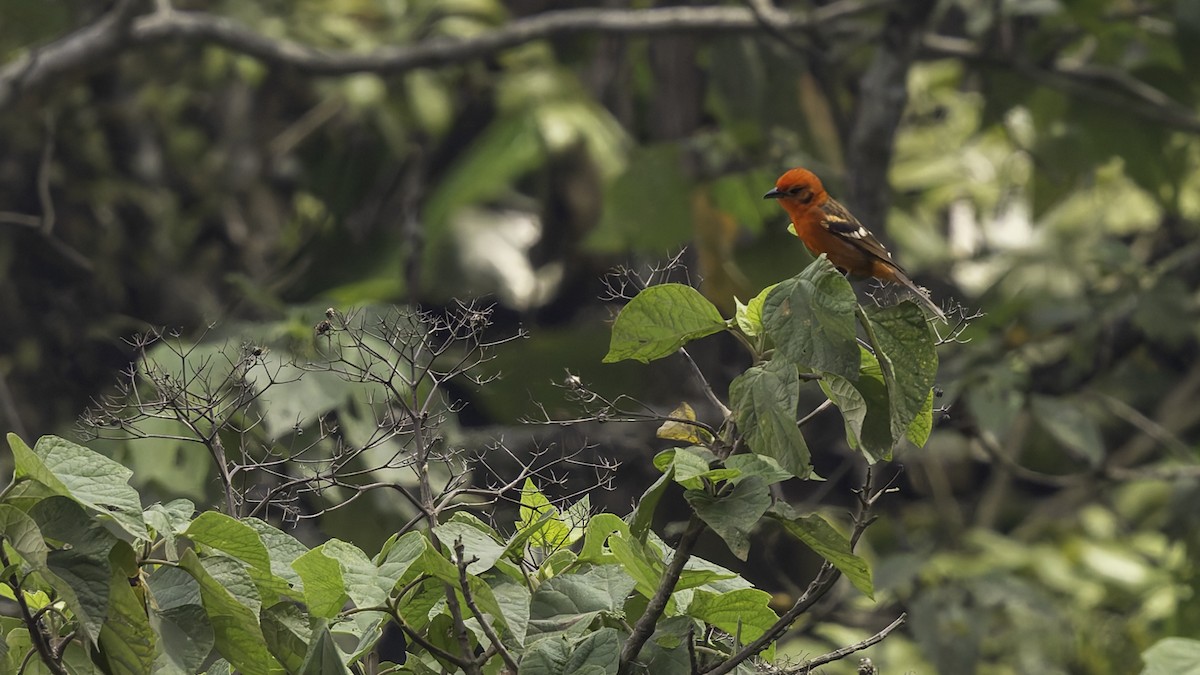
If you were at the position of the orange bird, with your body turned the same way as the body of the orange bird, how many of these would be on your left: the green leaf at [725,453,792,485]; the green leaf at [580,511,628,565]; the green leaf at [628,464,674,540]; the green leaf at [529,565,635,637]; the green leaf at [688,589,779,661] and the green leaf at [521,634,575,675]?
6

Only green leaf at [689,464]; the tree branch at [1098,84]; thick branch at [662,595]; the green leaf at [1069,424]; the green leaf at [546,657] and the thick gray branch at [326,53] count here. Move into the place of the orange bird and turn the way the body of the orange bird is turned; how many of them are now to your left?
3

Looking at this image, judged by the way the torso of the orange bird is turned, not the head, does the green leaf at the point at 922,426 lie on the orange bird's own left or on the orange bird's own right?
on the orange bird's own left

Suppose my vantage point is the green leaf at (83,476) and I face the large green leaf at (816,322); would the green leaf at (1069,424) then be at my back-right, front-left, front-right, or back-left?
front-left

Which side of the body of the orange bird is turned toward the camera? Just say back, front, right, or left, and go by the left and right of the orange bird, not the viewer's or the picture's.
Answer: left

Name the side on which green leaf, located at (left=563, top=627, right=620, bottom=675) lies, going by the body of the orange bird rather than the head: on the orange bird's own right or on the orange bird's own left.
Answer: on the orange bird's own left

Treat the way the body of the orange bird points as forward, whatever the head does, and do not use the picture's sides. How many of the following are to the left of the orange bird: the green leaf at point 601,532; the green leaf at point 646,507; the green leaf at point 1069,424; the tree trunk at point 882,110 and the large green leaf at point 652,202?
2

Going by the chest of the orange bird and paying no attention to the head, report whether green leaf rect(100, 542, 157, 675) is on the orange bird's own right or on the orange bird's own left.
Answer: on the orange bird's own left

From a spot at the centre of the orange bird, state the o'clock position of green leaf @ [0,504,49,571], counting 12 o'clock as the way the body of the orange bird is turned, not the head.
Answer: The green leaf is roughly at 10 o'clock from the orange bird.

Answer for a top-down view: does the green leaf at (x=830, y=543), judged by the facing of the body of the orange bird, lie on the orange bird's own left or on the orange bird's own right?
on the orange bird's own left

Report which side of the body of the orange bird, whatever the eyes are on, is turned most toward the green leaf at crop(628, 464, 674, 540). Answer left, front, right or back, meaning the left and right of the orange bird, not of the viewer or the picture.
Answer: front

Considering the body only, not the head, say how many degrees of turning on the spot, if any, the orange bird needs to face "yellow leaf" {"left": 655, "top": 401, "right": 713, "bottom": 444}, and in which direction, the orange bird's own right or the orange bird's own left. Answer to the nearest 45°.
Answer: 0° — it already faces it
